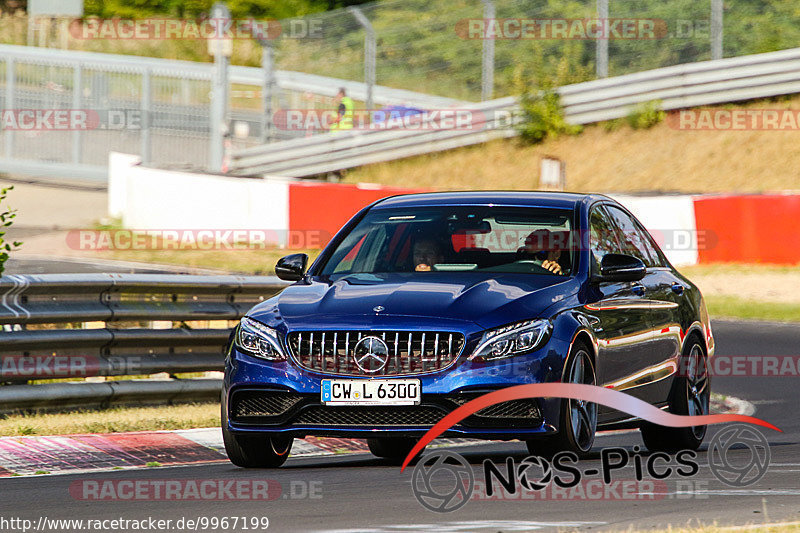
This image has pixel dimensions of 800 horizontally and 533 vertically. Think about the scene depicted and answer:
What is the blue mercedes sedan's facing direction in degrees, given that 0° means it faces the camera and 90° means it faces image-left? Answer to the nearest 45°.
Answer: approximately 45°

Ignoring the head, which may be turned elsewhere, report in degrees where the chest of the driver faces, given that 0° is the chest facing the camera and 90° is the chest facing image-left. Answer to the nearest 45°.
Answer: approximately 45°

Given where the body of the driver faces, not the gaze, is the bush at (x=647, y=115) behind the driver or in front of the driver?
behind

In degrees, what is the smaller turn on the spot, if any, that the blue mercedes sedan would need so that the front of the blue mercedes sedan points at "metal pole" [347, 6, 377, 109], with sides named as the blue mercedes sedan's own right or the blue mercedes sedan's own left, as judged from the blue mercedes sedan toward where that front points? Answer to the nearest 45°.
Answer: approximately 135° to the blue mercedes sedan's own right

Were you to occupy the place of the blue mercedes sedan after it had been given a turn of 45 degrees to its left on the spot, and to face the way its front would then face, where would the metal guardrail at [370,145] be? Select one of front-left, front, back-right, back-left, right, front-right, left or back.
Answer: back

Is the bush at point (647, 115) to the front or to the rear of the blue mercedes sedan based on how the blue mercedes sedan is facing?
to the rear

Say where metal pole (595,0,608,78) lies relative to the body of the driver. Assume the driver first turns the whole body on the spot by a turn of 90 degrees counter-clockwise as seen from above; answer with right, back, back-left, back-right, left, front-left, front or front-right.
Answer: back-left

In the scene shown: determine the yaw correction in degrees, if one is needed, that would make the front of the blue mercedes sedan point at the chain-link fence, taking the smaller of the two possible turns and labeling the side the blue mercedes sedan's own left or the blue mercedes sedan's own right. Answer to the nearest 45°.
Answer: approximately 135° to the blue mercedes sedan's own right

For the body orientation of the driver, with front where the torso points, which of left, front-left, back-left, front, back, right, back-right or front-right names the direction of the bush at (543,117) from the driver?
back-right

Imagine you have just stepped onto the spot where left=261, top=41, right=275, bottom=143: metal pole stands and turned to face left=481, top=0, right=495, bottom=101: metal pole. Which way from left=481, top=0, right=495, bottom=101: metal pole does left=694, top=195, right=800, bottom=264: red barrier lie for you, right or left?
right

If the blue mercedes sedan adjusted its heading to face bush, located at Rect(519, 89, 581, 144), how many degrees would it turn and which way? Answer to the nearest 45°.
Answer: approximately 135° to its right
